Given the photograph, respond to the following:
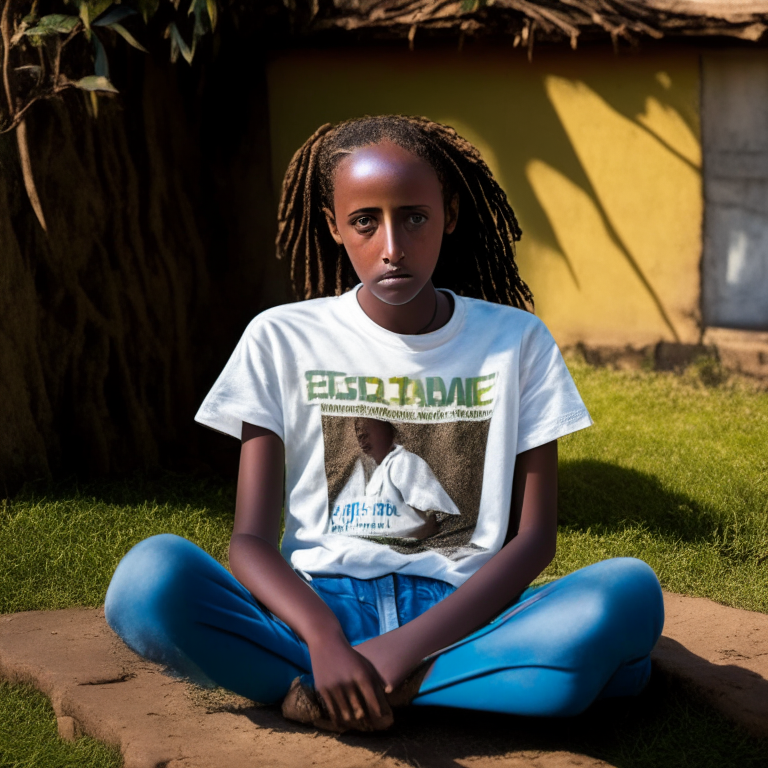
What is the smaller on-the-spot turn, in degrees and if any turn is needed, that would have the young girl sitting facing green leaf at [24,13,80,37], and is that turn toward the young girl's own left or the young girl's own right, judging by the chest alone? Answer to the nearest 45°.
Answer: approximately 135° to the young girl's own right

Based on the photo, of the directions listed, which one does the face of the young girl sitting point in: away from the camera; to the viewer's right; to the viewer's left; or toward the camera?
toward the camera

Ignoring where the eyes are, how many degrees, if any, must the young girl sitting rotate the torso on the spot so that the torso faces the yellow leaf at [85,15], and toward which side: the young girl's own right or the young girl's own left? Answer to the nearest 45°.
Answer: approximately 135° to the young girl's own right

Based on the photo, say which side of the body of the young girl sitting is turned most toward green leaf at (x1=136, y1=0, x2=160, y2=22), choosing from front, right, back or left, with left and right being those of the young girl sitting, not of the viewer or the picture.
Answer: back

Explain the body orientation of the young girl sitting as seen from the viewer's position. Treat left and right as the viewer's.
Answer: facing the viewer
